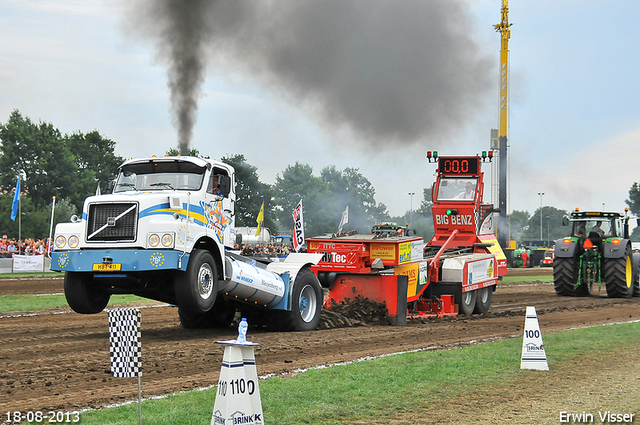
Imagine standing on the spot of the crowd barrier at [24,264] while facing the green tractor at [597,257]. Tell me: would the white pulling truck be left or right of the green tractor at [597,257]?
right

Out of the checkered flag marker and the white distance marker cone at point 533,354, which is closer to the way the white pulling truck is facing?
the checkered flag marker

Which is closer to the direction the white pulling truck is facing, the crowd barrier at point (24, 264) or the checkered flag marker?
the checkered flag marker

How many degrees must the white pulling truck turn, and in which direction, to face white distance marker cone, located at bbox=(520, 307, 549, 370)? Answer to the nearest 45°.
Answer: approximately 90° to its left

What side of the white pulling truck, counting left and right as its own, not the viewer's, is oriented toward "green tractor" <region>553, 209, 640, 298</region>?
back

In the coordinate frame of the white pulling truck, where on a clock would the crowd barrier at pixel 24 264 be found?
The crowd barrier is roughly at 4 o'clock from the white pulling truck.

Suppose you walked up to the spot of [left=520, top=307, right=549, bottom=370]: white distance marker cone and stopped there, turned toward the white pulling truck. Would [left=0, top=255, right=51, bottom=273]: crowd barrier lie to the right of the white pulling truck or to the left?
right

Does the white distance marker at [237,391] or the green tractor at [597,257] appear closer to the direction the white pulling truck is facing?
the white distance marker

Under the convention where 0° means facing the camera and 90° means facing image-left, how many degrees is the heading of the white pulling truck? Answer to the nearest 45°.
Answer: approximately 45°

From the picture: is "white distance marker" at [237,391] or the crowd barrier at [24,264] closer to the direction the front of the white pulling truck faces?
the white distance marker
